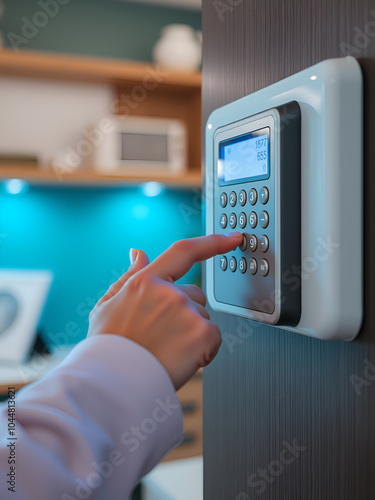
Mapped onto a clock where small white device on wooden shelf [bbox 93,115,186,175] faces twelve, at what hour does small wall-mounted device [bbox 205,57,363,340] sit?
small wall-mounted device [bbox 205,57,363,340] is roughly at 12 o'clock from small white device on wooden shelf [bbox 93,115,186,175].

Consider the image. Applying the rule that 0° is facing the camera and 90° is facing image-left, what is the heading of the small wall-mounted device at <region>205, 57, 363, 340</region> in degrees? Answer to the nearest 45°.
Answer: approximately 45°

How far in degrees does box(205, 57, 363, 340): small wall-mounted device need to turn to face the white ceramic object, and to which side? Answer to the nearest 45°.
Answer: approximately 135° to its right

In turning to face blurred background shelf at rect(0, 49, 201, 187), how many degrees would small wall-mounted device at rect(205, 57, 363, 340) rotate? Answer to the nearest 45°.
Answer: approximately 135° to its right

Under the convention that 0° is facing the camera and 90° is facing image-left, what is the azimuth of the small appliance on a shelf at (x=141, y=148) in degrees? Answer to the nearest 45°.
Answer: approximately 0°
